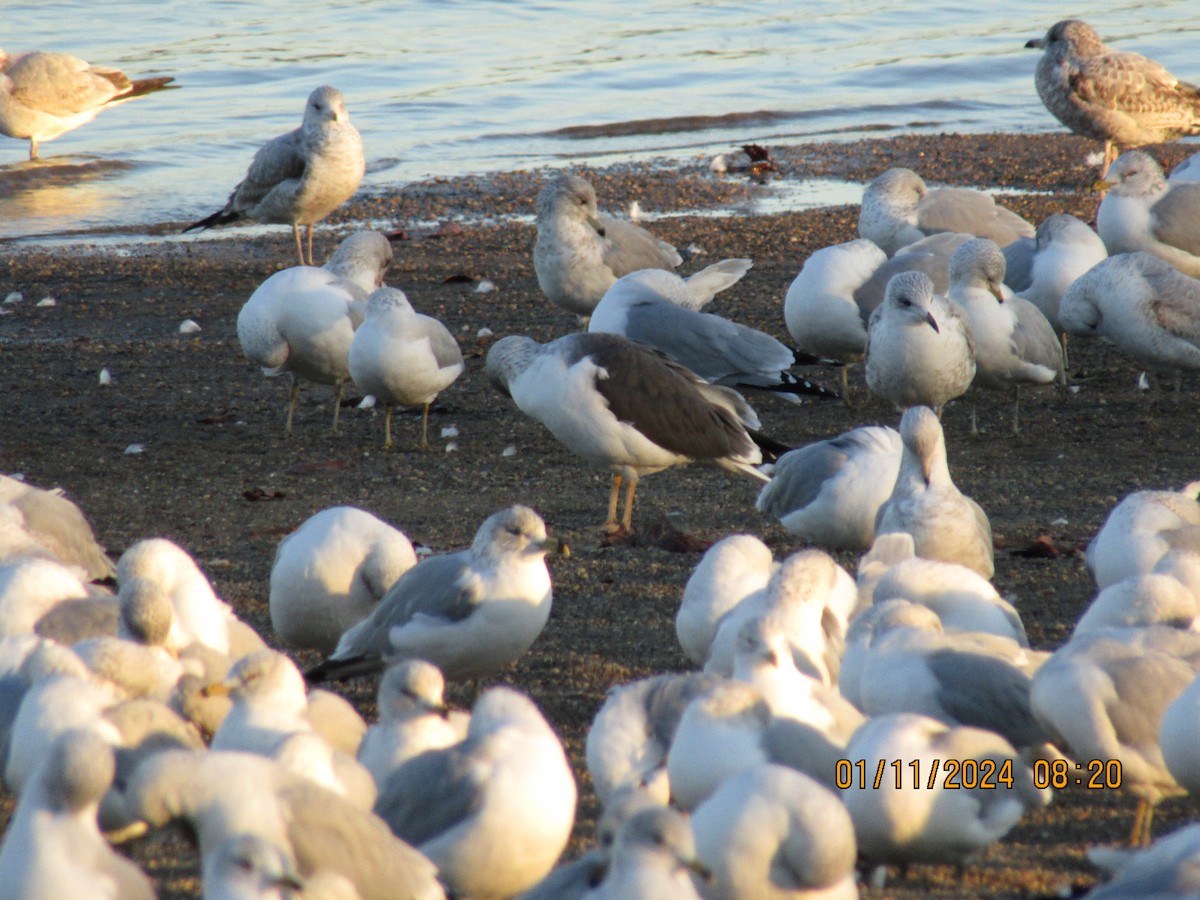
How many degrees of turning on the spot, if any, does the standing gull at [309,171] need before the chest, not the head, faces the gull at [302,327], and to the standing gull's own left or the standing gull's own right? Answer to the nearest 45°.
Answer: approximately 45° to the standing gull's own right

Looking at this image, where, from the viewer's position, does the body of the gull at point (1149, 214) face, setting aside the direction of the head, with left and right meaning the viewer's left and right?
facing to the left of the viewer

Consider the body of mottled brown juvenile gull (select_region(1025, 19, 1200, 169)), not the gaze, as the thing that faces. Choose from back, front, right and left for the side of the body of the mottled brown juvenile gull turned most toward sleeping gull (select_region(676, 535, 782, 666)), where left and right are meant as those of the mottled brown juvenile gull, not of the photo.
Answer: left

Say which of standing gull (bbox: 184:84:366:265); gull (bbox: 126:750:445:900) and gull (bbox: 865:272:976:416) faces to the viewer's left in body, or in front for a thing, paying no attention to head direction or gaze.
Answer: gull (bbox: 126:750:445:900)

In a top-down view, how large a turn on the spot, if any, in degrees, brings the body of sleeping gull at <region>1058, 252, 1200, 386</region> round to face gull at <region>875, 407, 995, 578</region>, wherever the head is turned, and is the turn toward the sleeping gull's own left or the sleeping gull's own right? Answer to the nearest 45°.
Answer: approximately 90° to the sleeping gull's own left

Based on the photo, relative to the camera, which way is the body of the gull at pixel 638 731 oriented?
to the viewer's left

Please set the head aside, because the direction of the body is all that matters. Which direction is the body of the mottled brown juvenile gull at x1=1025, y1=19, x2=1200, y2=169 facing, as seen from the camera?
to the viewer's left

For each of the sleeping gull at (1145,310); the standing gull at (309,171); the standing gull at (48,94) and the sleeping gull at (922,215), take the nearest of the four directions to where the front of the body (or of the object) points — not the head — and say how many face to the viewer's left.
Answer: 3

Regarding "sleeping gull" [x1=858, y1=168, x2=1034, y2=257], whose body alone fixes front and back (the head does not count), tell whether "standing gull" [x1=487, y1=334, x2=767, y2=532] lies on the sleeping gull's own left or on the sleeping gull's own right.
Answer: on the sleeping gull's own left

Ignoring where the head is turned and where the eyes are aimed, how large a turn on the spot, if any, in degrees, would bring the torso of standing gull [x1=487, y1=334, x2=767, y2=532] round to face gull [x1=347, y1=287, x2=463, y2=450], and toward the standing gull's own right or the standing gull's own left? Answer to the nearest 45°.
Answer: approximately 45° to the standing gull's own right

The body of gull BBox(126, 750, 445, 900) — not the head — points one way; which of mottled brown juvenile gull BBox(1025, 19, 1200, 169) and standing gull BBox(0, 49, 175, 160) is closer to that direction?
the standing gull

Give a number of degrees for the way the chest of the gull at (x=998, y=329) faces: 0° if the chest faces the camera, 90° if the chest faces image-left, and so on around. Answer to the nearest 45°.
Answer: approximately 45°

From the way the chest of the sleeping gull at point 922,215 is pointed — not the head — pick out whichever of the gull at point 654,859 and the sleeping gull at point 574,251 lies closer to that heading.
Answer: the sleeping gull

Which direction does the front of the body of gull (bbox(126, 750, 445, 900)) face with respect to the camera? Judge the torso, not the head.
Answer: to the viewer's left
